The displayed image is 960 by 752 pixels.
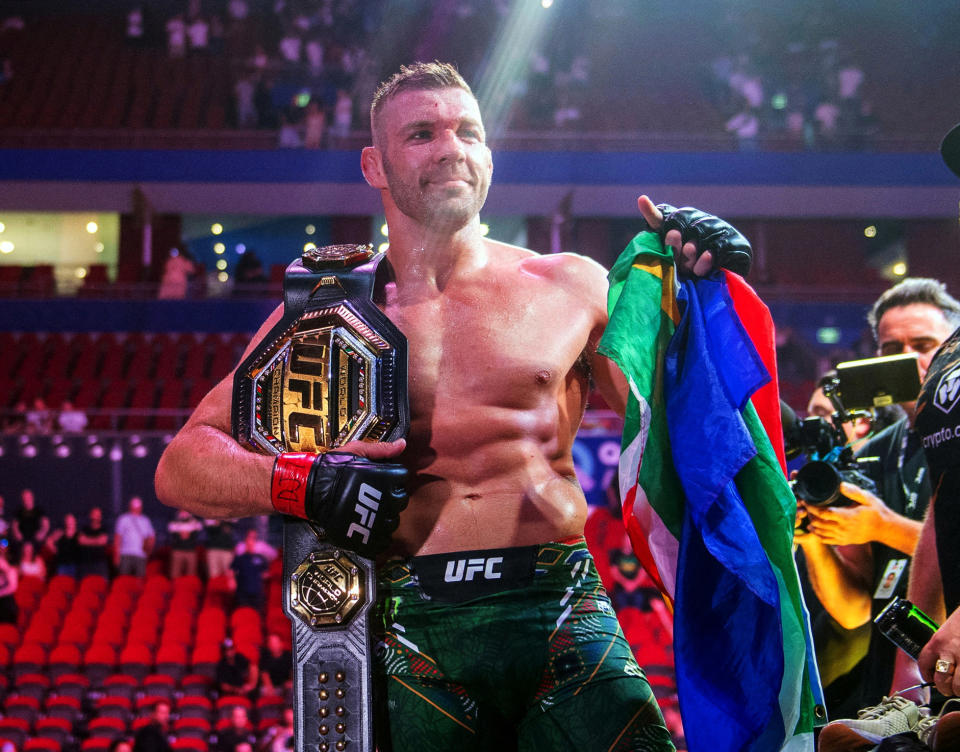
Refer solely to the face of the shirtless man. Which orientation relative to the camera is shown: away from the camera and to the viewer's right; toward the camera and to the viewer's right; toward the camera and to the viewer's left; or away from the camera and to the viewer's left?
toward the camera and to the viewer's right

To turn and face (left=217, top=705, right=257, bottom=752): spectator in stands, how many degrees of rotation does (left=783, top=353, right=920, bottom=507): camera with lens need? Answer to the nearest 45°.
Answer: approximately 90° to its right

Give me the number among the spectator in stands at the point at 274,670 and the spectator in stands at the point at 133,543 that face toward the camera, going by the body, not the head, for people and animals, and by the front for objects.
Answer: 2

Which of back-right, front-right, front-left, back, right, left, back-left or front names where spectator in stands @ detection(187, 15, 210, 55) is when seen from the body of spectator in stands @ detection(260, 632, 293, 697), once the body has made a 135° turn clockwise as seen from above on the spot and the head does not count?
front-right

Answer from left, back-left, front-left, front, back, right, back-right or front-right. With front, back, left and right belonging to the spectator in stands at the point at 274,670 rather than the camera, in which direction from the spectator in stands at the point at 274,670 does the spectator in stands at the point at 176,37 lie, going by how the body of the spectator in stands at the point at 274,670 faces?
back

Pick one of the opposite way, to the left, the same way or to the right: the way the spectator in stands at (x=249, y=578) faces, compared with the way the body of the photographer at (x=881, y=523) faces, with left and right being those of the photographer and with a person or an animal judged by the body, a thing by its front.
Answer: to the left

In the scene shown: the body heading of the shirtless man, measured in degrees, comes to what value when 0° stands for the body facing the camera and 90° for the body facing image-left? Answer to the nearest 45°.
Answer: approximately 0°

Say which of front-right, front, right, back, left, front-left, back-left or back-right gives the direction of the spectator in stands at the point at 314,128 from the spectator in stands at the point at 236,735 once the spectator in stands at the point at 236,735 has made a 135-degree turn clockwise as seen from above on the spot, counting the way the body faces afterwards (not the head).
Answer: front-right

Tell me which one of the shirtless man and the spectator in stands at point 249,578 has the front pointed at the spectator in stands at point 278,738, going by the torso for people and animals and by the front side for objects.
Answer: the spectator in stands at point 249,578

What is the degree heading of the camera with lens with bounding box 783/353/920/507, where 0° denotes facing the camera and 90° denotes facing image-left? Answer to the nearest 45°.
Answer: approximately 45°
